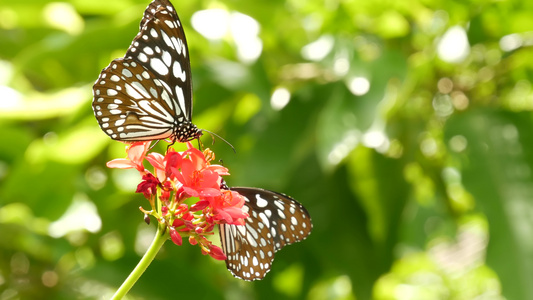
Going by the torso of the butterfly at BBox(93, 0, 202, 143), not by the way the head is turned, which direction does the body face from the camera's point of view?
to the viewer's right
